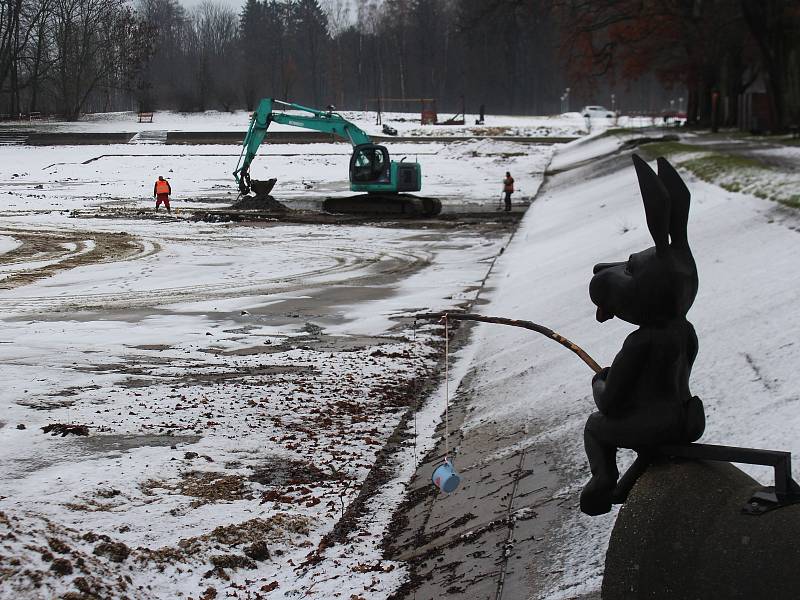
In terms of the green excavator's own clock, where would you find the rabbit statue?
The rabbit statue is roughly at 9 o'clock from the green excavator.

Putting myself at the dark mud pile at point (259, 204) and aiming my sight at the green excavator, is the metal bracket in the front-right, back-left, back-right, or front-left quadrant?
front-right

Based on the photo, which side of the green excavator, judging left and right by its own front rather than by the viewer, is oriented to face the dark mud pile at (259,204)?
front

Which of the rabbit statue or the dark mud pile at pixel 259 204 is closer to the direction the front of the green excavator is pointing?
the dark mud pile

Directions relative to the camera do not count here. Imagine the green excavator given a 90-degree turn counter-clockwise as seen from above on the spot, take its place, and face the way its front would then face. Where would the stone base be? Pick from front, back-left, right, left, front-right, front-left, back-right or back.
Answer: front

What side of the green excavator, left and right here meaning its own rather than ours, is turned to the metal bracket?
left

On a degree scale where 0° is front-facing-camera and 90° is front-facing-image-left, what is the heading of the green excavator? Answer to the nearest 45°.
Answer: approximately 90°
